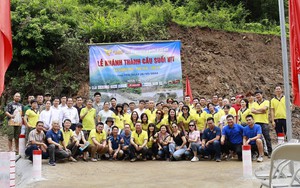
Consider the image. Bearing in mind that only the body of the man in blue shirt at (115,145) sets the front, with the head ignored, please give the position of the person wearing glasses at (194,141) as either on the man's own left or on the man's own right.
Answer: on the man's own left

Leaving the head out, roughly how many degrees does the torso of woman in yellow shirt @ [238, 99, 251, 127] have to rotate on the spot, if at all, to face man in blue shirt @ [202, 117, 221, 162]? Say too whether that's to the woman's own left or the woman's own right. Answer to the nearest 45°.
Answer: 0° — they already face them

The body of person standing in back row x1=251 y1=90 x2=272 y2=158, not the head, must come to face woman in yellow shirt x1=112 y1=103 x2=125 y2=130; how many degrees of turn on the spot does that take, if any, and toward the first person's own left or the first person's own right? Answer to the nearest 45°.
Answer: approximately 45° to the first person's own right

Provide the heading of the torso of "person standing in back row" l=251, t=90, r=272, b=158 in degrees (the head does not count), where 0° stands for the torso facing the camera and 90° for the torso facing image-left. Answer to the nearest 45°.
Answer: approximately 45°

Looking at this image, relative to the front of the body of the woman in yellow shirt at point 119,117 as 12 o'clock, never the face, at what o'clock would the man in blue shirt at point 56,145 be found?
The man in blue shirt is roughly at 2 o'clock from the woman in yellow shirt.

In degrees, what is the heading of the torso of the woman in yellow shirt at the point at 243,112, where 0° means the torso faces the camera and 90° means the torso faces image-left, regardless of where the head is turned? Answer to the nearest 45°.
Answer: approximately 45°

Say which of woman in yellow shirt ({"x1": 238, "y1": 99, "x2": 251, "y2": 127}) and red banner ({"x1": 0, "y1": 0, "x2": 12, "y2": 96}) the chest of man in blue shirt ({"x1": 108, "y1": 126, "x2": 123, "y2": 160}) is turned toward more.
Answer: the red banner
